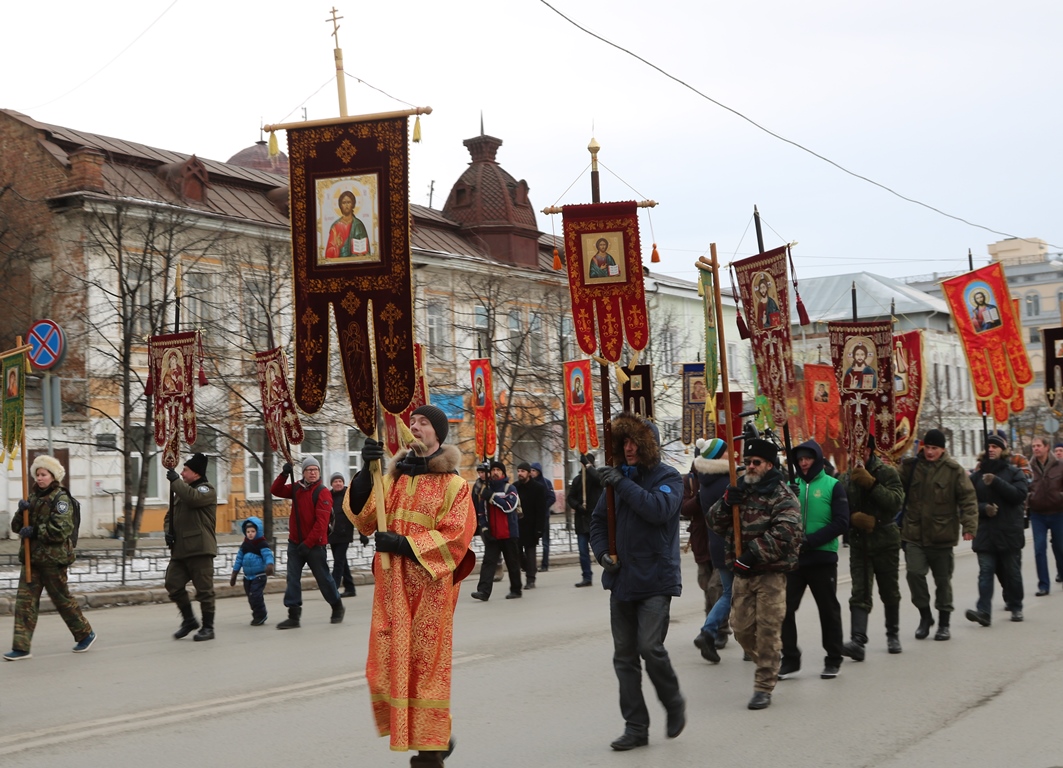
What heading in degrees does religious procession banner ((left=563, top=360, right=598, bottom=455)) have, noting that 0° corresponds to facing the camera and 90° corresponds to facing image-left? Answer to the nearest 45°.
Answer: approximately 0°

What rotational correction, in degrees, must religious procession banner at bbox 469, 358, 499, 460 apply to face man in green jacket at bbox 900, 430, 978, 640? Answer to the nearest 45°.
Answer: approximately 45° to its left

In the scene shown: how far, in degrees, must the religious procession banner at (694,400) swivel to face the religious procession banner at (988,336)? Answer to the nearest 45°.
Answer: approximately 45° to its left

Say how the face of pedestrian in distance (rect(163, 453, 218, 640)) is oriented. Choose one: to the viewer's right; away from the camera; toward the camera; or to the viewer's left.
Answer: to the viewer's left

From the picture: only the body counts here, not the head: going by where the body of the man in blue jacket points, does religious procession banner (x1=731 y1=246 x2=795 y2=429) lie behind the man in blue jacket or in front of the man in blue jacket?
behind

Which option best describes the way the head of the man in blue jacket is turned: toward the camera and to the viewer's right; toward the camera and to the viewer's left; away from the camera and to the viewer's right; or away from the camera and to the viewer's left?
toward the camera and to the viewer's left

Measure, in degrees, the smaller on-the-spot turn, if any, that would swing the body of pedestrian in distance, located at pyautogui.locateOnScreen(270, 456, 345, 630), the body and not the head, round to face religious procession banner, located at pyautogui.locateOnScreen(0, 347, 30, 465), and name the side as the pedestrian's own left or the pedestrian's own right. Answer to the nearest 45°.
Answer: approximately 90° to the pedestrian's own right
